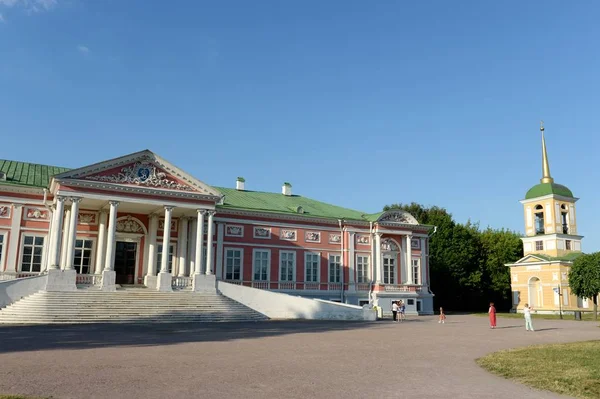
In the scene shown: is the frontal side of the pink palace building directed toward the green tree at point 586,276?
no

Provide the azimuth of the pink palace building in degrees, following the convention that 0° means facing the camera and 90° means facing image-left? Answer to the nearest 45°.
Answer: approximately 0°
